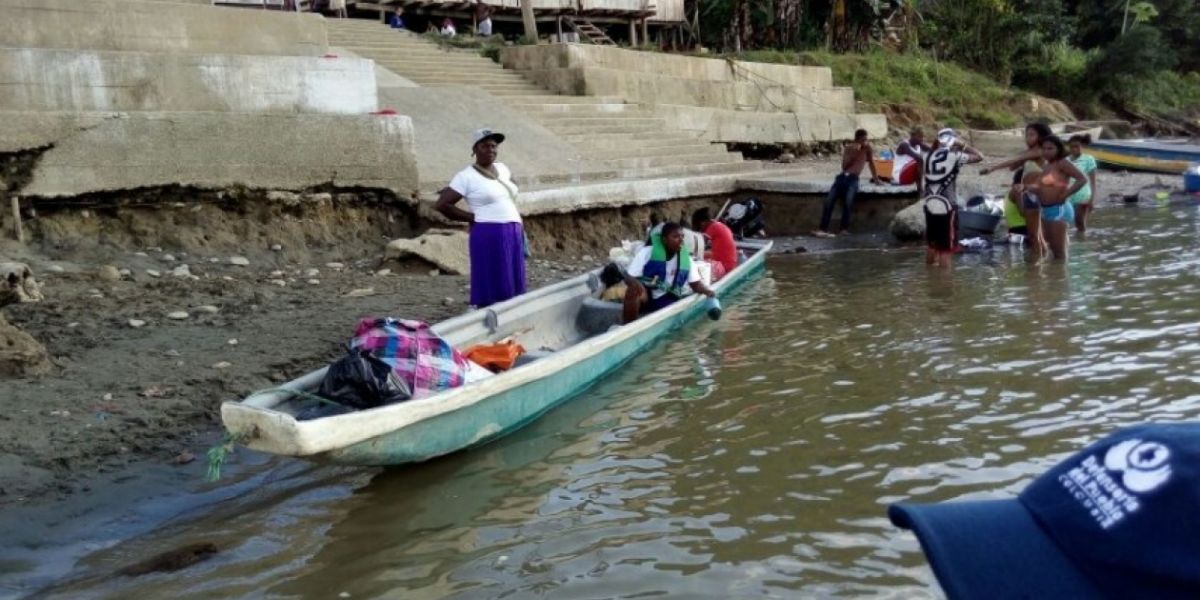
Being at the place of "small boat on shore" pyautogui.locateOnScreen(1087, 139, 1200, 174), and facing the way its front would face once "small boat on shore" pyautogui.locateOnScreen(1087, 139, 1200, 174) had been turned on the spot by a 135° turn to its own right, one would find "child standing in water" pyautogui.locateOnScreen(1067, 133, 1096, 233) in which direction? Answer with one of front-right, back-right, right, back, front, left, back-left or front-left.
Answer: back-right

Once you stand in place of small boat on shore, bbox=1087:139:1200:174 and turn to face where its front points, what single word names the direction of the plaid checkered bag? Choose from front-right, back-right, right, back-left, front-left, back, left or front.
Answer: left

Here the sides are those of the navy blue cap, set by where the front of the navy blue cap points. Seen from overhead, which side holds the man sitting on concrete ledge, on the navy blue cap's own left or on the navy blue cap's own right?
on the navy blue cap's own right

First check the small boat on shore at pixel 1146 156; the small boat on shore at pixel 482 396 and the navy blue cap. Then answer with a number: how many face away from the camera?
0

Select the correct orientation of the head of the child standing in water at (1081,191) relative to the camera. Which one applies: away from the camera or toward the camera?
toward the camera

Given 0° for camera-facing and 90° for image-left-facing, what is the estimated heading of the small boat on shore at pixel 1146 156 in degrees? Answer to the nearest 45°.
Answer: approximately 90°

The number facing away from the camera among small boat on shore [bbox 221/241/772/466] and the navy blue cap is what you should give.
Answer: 0

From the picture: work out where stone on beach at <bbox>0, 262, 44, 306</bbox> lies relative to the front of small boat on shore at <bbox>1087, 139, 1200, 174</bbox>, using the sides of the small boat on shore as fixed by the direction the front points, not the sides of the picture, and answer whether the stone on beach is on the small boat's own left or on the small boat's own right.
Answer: on the small boat's own left

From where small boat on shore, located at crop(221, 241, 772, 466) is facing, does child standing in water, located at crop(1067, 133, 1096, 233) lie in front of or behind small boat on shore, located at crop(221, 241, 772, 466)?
behind

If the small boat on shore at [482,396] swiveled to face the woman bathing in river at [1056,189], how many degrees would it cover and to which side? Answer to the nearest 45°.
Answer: approximately 180°

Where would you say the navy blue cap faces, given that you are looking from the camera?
facing the viewer and to the left of the viewer

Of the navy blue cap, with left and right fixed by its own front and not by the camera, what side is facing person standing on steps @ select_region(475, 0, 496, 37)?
right
